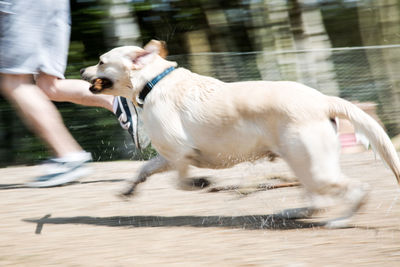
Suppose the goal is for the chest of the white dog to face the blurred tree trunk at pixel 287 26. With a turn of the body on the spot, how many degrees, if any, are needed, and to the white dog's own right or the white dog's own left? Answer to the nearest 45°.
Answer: approximately 90° to the white dog's own right

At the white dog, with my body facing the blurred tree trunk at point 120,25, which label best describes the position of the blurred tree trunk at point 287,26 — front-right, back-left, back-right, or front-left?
front-right

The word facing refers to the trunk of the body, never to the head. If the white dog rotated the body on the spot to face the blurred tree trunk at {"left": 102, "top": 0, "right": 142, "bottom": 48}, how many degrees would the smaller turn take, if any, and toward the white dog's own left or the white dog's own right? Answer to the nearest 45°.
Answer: approximately 90° to the white dog's own right

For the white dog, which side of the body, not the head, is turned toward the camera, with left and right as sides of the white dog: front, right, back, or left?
left

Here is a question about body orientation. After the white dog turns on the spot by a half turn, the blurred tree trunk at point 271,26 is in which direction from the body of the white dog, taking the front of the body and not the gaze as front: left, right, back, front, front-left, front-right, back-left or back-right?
left

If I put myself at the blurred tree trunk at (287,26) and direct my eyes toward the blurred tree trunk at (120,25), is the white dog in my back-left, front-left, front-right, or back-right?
front-left

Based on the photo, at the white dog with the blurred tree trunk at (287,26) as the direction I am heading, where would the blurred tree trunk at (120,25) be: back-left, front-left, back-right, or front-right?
front-left
